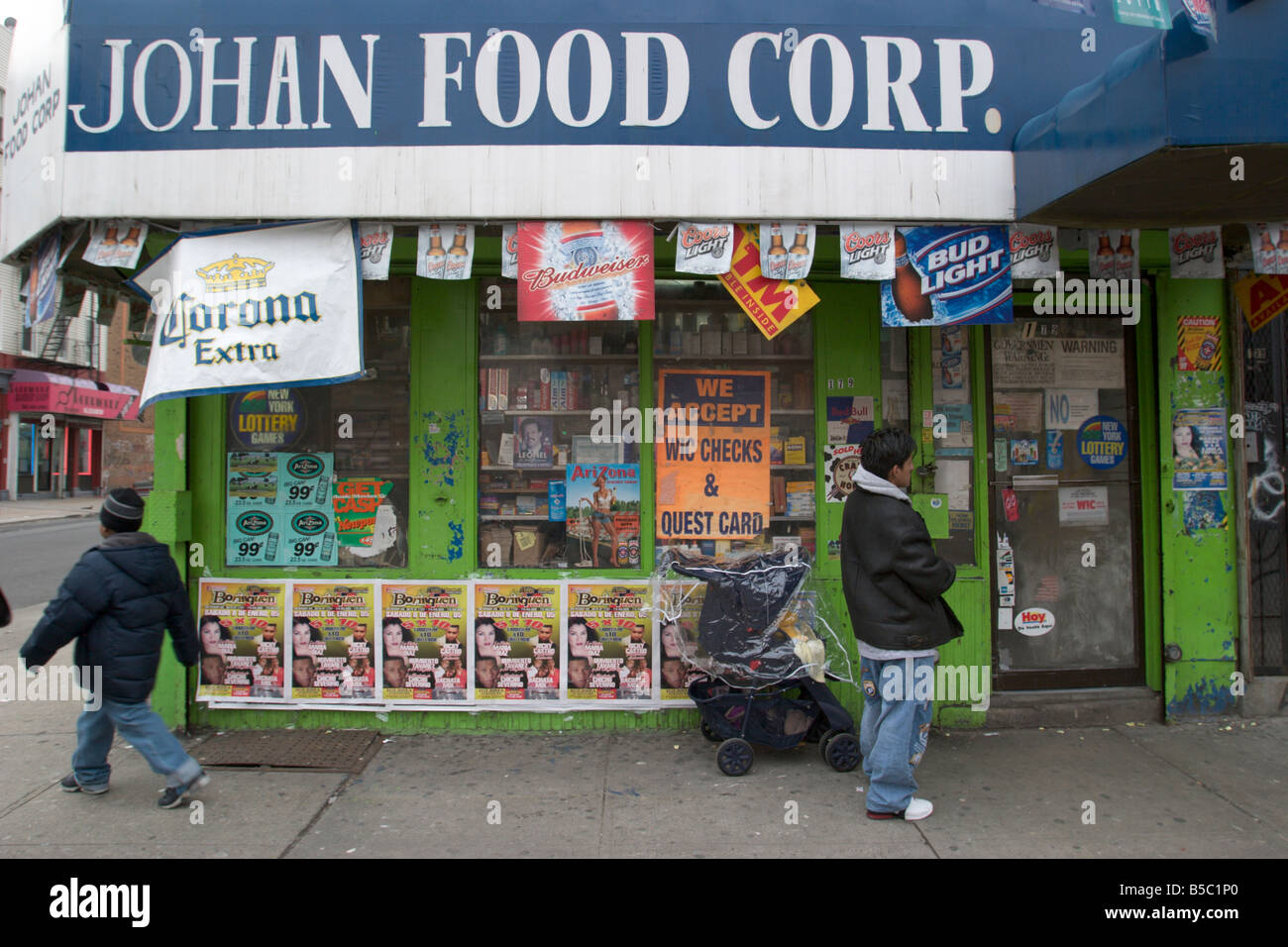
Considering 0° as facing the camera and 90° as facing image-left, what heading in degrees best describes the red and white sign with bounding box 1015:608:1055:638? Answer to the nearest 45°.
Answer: approximately 0°

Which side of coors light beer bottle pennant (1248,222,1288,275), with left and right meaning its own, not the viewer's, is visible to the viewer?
front

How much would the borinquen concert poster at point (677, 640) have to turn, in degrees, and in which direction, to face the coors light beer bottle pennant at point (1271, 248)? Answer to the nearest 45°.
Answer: approximately 90° to its left

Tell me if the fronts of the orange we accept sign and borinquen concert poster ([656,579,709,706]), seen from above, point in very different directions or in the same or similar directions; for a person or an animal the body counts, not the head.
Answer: same or similar directions

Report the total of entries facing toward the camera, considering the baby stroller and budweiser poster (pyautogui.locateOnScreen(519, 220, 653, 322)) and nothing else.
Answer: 1

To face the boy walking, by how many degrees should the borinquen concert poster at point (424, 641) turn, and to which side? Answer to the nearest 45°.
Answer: approximately 45° to its right

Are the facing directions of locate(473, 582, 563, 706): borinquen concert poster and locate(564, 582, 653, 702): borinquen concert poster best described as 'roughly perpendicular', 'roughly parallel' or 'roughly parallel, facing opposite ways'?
roughly parallel

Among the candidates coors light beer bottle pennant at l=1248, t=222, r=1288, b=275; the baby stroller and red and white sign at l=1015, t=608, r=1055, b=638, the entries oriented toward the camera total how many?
2

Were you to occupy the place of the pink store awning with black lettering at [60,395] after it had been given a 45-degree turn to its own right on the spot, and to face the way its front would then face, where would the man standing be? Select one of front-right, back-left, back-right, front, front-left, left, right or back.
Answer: front

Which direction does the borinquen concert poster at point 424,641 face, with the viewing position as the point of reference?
facing the viewer

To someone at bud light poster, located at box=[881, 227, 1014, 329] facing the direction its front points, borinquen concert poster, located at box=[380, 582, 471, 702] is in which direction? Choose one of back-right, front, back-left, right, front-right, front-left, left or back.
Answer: right

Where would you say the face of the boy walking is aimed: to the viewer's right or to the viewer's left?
to the viewer's left

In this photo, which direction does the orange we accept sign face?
toward the camera

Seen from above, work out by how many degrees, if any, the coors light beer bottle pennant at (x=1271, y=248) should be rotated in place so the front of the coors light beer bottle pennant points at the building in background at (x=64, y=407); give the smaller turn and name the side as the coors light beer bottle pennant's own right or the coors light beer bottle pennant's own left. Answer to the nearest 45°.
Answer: approximately 90° to the coors light beer bottle pennant's own right

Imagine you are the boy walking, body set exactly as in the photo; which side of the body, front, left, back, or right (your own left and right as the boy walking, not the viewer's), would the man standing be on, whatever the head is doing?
back
